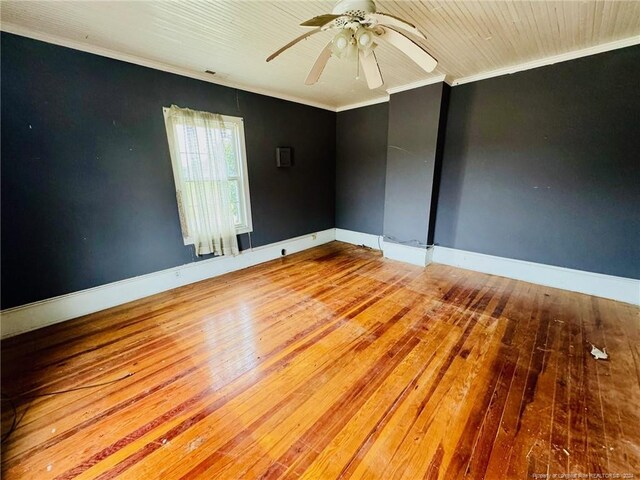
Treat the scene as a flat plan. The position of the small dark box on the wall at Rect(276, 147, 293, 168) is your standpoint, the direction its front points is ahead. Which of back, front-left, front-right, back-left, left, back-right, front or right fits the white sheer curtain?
right

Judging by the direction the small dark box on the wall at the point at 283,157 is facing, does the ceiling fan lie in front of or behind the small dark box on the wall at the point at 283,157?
in front

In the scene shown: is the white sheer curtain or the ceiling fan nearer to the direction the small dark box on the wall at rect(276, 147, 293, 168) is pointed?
the ceiling fan

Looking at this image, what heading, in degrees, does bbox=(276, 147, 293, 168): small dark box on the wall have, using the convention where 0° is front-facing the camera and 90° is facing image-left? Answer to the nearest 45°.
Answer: approximately 315°
